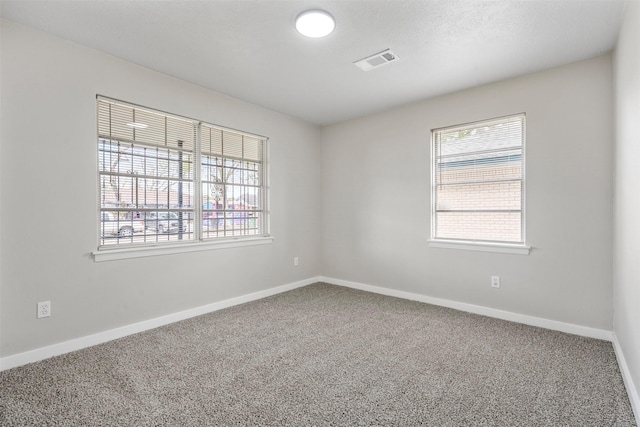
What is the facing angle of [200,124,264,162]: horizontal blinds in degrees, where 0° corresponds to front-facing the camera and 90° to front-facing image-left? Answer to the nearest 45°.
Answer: approximately 315°

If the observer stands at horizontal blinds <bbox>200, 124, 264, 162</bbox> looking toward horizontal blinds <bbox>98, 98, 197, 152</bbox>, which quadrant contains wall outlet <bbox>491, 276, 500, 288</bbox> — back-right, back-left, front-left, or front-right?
back-left

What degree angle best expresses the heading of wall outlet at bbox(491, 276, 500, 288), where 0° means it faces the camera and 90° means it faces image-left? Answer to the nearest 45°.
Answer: approximately 0°

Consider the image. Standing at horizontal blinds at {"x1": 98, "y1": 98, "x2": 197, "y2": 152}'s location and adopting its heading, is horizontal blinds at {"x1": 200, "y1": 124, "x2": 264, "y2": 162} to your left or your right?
on your left

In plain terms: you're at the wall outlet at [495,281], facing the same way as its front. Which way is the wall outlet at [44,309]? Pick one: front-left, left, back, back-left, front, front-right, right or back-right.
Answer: front-right

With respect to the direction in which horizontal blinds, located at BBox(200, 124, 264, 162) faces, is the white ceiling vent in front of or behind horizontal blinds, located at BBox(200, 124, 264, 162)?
in front

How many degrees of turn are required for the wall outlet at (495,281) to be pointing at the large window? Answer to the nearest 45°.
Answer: approximately 45° to its right

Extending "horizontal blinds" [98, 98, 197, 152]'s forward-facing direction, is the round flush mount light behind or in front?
in front
